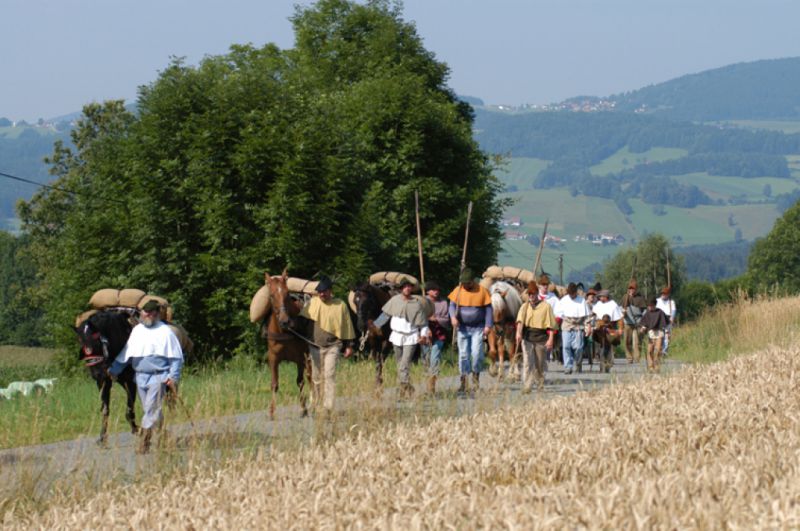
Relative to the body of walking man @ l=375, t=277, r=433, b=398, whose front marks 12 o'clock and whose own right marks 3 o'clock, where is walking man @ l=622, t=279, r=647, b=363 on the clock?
walking man @ l=622, t=279, r=647, b=363 is roughly at 7 o'clock from walking man @ l=375, t=277, r=433, b=398.

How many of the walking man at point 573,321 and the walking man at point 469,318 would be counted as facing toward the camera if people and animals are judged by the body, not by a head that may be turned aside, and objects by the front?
2

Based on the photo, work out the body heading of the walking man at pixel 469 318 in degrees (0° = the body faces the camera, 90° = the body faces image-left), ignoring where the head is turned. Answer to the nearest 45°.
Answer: approximately 0°
